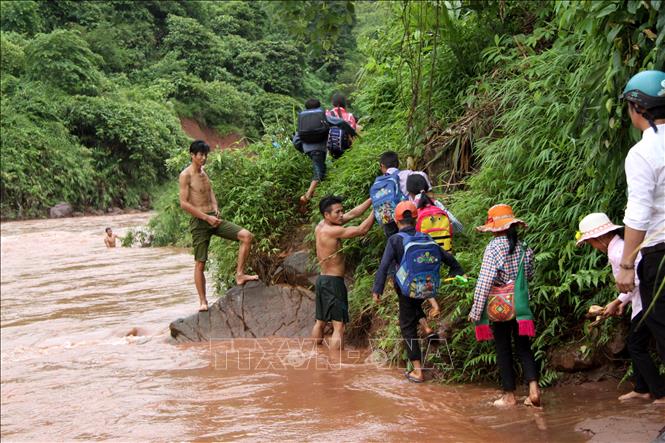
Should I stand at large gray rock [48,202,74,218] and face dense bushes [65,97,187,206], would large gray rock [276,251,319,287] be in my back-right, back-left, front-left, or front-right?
back-right

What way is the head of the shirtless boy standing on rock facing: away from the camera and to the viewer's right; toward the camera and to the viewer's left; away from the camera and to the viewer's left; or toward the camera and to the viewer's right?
toward the camera and to the viewer's right

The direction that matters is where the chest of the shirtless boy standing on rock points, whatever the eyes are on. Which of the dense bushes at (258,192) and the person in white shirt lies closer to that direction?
the person in white shirt

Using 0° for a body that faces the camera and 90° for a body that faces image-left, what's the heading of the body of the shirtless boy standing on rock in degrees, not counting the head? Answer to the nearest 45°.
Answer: approximately 315°

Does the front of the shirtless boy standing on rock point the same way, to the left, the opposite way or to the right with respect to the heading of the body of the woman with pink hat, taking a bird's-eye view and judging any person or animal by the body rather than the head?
the opposite way

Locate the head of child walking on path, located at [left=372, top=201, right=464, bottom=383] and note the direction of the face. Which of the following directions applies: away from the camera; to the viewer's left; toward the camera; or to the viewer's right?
away from the camera

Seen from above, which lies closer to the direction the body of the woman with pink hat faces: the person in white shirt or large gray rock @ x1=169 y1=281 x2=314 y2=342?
the large gray rock

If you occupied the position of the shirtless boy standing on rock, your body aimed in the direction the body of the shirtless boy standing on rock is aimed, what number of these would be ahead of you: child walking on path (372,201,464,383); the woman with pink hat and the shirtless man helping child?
3
